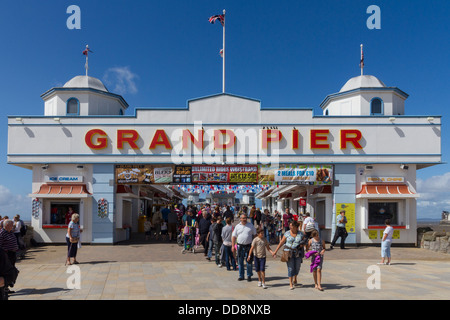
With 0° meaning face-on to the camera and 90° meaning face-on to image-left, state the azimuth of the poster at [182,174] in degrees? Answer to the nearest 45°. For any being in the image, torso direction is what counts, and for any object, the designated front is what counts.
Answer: approximately 0°

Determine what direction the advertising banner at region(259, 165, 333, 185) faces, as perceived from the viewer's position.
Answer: facing the viewer

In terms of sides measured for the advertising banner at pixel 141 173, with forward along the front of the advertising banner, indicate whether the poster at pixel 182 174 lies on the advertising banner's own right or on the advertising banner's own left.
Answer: on the advertising banner's own left

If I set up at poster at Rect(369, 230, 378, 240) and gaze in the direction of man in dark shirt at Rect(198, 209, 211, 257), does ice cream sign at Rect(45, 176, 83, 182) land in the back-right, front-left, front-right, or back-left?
front-right

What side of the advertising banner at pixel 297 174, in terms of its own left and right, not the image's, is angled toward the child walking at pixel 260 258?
front

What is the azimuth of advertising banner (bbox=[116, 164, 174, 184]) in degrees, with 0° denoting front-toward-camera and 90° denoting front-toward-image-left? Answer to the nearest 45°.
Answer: approximately 0°

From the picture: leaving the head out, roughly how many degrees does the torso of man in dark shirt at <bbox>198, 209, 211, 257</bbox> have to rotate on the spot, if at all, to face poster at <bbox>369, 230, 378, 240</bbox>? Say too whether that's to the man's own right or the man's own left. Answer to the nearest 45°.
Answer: approximately 135° to the man's own left

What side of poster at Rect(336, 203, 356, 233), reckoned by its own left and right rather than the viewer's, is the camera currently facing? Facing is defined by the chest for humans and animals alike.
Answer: front

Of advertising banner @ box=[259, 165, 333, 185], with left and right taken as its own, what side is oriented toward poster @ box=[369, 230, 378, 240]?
left

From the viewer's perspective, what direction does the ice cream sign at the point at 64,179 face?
toward the camera

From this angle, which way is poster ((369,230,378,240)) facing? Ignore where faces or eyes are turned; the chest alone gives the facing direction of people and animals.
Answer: toward the camera
